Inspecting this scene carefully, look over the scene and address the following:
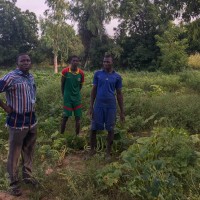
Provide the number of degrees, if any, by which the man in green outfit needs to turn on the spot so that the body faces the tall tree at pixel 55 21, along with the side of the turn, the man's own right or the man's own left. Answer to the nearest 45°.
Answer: approximately 180°

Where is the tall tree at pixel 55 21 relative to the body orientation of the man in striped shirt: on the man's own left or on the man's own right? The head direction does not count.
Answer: on the man's own left

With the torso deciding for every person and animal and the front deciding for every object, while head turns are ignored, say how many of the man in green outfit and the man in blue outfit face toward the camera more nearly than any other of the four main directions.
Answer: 2

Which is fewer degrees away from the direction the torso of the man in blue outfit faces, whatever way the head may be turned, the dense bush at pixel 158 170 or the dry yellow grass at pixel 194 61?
the dense bush

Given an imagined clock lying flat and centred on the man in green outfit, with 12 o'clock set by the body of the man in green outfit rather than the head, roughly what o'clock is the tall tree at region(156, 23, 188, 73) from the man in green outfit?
The tall tree is roughly at 7 o'clock from the man in green outfit.

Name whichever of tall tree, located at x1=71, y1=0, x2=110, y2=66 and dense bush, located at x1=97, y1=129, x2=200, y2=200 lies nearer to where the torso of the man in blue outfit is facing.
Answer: the dense bush

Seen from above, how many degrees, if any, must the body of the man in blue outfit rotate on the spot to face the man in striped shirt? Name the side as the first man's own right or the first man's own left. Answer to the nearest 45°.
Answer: approximately 45° to the first man's own right

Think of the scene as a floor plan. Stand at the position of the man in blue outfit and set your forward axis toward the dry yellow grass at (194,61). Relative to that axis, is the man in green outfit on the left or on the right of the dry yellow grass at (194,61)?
left

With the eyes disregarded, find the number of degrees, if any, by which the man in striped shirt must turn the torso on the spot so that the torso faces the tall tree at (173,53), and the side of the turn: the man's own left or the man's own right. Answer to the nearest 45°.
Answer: approximately 90° to the man's own left

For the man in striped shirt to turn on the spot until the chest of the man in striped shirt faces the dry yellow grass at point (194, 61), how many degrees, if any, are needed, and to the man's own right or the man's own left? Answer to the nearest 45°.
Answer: approximately 90° to the man's own left

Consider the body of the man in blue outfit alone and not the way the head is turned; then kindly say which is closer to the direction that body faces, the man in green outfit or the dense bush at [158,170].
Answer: the dense bush

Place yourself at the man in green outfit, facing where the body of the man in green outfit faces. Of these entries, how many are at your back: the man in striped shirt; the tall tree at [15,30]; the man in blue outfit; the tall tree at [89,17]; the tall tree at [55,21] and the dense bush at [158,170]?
3

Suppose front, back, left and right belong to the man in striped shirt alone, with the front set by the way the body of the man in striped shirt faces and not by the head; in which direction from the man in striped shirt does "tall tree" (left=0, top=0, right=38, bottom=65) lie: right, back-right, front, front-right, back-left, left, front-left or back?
back-left
